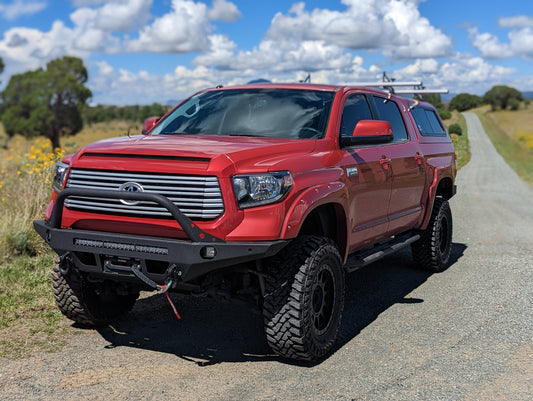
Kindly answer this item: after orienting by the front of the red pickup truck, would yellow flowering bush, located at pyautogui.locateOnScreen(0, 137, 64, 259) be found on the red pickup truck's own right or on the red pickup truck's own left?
on the red pickup truck's own right

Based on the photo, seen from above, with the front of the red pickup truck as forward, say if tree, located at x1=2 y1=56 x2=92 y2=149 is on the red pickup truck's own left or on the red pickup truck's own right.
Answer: on the red pickup truck's own right

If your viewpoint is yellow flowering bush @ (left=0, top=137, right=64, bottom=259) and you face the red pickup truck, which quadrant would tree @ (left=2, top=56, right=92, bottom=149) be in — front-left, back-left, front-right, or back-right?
back-left

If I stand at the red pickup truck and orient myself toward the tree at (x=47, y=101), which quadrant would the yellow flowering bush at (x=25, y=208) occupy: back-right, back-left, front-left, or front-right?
front-left

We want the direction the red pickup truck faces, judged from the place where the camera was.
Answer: facing the viewer and to the left of the viewer
